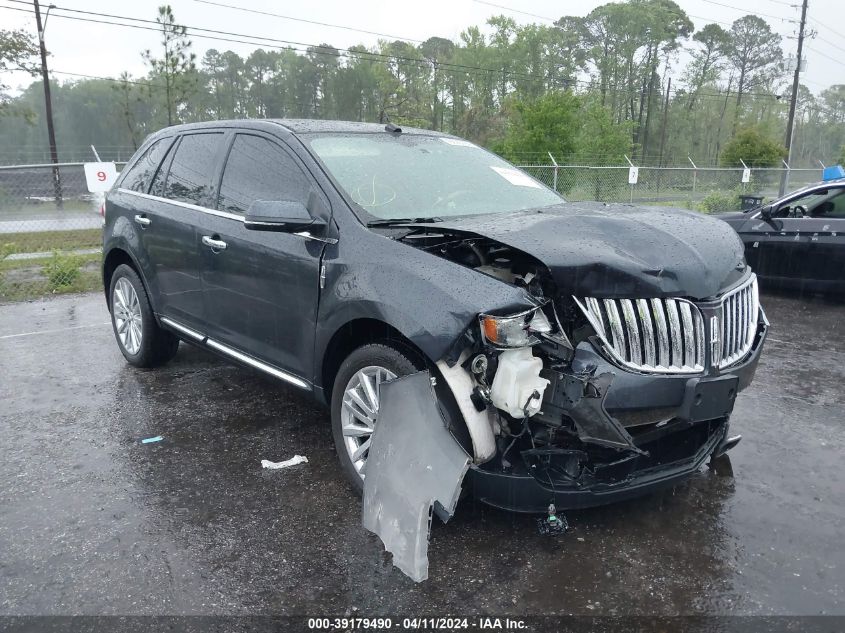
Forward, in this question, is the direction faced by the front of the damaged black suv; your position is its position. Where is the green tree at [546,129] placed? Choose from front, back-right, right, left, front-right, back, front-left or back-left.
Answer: back-left

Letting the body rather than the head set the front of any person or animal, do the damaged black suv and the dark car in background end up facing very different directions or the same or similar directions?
very different directions

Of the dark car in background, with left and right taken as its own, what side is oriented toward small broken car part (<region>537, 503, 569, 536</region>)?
left

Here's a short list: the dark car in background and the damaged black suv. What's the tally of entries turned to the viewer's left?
1

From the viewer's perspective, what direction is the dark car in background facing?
to the viewer's left

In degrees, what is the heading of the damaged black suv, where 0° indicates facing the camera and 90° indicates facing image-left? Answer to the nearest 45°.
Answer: approximately 315°

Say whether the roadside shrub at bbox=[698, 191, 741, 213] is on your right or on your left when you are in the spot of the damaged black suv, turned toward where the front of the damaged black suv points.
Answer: on your left

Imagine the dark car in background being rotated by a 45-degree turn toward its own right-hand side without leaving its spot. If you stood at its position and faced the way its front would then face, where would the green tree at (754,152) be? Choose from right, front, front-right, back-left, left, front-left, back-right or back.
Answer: front-right

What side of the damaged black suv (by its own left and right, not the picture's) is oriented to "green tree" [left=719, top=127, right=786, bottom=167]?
left

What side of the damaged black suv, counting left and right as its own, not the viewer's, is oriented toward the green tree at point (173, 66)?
back

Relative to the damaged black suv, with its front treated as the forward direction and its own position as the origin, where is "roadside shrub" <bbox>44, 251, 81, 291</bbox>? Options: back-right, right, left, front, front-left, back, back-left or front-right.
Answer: back
